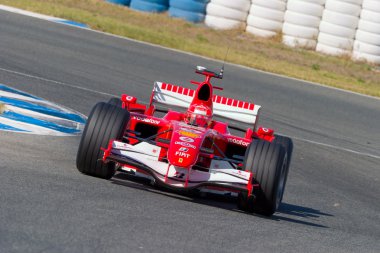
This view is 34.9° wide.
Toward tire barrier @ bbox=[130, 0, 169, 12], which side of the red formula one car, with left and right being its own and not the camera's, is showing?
back

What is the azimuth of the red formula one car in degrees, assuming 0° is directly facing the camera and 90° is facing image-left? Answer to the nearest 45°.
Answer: approximately 0°

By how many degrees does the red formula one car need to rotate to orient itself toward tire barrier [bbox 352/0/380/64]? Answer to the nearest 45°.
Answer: approximately 180°

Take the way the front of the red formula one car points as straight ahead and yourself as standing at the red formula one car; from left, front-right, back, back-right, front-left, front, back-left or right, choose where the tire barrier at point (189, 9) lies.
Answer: back

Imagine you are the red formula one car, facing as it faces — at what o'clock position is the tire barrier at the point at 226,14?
The tire barrier is roughly at 6 o'clock from the red formula one car.

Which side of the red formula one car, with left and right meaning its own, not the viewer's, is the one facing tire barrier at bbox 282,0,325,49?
back

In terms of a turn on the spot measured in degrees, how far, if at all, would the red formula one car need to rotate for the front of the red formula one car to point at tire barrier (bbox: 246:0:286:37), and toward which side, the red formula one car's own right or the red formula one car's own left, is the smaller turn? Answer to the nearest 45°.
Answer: approximately 180°
